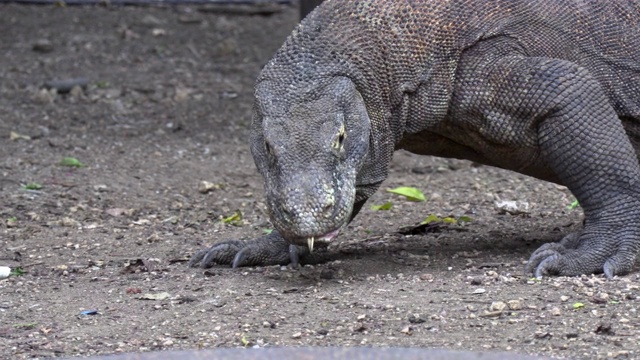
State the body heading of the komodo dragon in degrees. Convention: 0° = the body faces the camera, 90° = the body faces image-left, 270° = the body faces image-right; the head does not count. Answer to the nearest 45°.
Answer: approximately 45°

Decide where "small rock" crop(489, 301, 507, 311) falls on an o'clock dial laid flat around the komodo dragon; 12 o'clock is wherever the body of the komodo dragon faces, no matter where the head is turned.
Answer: The small rock is roughly at 10 o'clock from the komodo dragon.

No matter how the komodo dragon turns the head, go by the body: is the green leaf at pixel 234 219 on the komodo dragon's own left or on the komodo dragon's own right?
on the komodo dragon's own right

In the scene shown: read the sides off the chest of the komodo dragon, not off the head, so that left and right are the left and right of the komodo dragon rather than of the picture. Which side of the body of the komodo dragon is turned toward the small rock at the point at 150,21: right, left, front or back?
right

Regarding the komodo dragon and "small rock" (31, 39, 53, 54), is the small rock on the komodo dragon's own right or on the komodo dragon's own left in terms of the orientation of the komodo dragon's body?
on the komodo dragon's own right

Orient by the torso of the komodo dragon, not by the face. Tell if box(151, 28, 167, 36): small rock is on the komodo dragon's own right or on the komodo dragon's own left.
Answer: on the komodo dragon's own right

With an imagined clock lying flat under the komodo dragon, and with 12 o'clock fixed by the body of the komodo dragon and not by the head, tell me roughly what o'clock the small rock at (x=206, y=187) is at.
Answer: The small rock is roughly at 3 o'clock from the komodo dragon.

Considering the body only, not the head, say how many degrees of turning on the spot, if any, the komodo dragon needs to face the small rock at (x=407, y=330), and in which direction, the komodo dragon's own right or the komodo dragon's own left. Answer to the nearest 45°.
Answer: approximately 45° to the komodo dragon's own left

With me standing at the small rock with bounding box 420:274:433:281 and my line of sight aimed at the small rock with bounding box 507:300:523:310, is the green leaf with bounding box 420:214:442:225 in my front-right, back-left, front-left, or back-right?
back-left

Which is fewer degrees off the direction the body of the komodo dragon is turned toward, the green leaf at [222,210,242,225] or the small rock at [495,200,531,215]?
the green leaf

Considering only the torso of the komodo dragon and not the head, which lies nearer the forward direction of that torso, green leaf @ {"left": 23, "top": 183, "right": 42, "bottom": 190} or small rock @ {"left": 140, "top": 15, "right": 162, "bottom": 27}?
the green leaf
